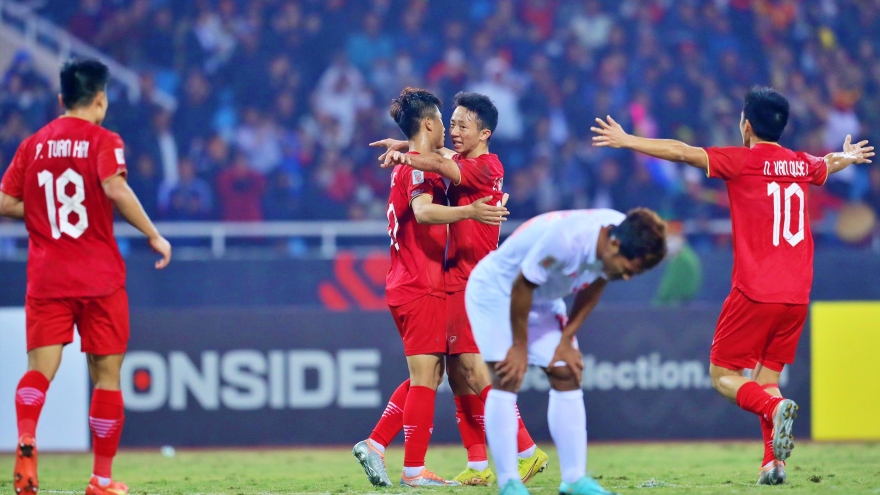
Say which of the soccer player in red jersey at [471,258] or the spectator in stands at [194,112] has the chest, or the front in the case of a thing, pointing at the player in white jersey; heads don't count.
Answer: the spectator in stands

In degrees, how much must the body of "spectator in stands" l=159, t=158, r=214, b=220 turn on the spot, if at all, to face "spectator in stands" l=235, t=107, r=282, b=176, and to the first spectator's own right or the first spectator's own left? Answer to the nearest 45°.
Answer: approximately 135° to the first spectator's own left

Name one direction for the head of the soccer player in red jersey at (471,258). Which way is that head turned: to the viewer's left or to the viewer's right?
to the viewer's left

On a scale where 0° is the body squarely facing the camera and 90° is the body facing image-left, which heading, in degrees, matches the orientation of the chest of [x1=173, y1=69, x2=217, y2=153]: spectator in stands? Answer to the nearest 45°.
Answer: approximately 0°

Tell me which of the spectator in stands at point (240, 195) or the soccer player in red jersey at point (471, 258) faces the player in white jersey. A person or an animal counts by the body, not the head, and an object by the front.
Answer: the spectator in stands
